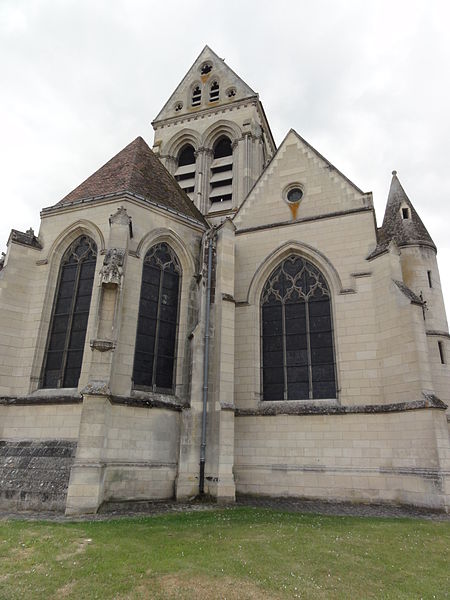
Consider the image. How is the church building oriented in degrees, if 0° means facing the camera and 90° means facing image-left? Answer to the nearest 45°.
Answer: approximately 180°
